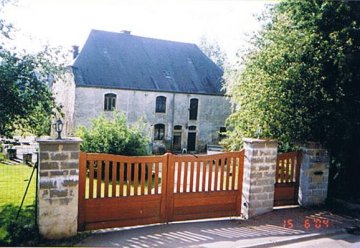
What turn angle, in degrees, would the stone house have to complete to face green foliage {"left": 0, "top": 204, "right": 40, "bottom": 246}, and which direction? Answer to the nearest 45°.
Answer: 0° — it already faces it

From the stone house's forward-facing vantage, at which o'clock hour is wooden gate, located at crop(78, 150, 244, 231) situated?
The wooden gate is roughly at 12 o'clock from the stone house.

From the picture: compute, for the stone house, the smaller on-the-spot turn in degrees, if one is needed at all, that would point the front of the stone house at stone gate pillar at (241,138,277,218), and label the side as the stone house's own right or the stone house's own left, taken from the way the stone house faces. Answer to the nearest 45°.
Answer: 0° — it already faces it

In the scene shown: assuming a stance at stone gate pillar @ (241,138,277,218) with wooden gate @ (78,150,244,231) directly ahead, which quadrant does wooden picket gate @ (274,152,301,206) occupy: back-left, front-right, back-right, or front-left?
back-right

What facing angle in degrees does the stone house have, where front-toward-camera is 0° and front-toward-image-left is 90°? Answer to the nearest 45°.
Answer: approximately 0°

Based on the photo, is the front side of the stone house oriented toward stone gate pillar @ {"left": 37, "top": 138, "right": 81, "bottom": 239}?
yes
